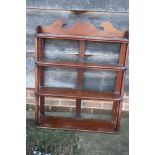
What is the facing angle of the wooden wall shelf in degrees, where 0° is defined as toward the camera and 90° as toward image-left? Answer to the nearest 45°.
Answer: approximately 0°
